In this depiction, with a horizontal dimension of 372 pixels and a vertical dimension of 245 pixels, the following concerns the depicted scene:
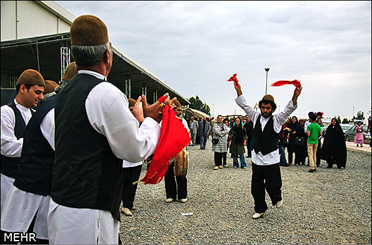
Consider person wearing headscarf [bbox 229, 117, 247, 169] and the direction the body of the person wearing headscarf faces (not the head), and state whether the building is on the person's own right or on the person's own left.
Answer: on the person's own right

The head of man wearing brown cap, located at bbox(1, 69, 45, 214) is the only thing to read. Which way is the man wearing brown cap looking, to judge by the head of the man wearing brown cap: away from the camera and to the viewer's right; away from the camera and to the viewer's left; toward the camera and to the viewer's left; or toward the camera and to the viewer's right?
toward the camera and to the viewer's right

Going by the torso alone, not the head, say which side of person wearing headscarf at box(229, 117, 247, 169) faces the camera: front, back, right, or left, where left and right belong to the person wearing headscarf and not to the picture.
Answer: front

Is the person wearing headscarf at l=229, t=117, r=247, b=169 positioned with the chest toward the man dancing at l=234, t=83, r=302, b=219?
yes

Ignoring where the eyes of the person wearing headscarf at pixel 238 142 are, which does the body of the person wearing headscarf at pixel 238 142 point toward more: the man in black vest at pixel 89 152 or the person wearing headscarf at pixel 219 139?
the man in black vest

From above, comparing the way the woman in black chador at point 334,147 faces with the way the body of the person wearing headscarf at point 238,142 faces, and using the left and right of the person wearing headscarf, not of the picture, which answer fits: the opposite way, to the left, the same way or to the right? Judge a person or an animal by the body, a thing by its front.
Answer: the same way

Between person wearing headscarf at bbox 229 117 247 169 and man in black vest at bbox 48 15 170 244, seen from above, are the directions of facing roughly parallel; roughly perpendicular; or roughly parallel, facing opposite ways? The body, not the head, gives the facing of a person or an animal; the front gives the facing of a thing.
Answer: roughly parallel, facing opposite ways

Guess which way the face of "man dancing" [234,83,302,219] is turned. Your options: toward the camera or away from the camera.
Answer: toward the camera

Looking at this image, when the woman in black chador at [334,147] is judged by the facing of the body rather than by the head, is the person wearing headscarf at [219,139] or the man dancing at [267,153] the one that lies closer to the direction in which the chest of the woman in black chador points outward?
the man dancing

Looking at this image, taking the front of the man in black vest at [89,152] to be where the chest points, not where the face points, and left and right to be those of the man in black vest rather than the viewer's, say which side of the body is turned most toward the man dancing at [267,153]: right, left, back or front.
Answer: front

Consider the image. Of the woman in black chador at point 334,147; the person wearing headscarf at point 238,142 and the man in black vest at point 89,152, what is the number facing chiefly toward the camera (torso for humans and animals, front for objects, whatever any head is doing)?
2

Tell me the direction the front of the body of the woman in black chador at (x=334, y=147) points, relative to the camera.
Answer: toward the camera

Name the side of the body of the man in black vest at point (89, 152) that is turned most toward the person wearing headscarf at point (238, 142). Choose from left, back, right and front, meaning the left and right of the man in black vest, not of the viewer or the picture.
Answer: front

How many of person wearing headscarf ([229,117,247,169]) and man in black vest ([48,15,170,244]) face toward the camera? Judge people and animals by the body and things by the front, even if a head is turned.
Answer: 1

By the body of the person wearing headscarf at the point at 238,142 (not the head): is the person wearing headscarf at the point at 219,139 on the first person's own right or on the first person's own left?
on the first person's own right

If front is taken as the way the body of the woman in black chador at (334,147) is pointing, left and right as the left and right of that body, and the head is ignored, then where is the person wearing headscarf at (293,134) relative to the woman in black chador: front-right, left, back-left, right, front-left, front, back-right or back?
right

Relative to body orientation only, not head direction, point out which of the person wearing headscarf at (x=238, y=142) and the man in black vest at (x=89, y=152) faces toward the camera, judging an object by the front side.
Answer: the person wearing headscarf
